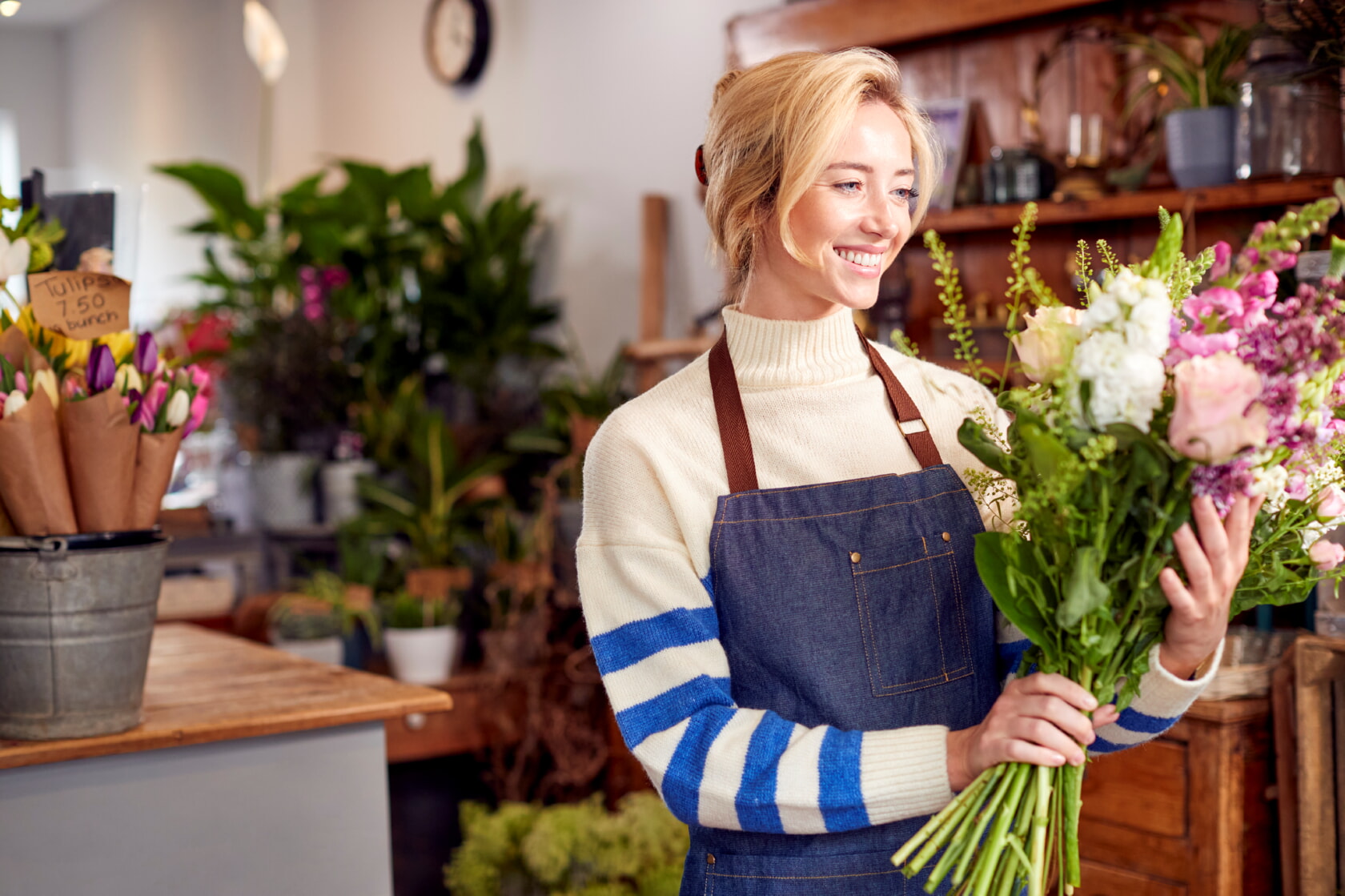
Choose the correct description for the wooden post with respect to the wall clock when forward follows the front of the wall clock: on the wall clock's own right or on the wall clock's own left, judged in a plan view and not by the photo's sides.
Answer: on the wall clock's own left

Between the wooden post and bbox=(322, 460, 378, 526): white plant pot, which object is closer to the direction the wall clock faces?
the white plant pot

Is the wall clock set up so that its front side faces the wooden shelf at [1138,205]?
no

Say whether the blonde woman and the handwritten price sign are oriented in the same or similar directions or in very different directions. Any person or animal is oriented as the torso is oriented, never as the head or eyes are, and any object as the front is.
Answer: same or similar directions

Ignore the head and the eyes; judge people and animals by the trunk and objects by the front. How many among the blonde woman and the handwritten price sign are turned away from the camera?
0

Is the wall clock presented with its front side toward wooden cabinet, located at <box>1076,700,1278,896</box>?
no

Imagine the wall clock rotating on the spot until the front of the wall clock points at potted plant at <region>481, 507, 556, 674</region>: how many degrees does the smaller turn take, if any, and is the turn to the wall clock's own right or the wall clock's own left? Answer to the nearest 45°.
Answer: approximately 45° to the wall clock's own left

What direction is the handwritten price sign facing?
toward the camera

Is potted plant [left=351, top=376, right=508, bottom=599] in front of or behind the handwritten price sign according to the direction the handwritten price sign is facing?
behind

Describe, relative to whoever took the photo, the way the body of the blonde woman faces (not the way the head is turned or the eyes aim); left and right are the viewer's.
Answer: facing the viewer and to the right of the viewer

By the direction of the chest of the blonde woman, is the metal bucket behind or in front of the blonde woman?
behind

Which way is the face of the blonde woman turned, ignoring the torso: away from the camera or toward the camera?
toward the camera

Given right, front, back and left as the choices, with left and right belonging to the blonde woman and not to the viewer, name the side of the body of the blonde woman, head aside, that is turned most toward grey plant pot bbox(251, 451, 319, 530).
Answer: back

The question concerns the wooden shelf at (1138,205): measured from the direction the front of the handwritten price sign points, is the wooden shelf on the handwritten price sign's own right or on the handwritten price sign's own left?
on the handwritten price sign's own left
